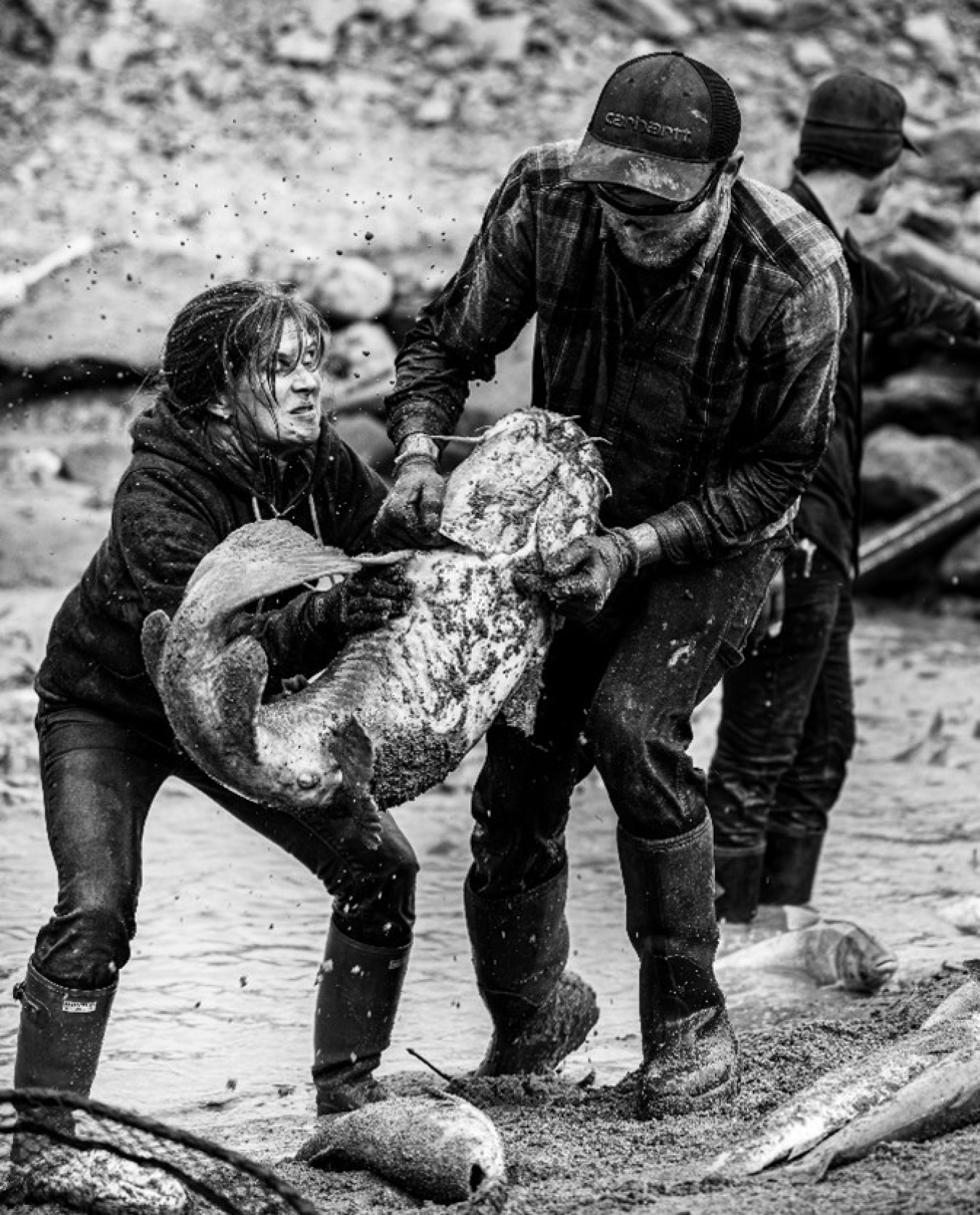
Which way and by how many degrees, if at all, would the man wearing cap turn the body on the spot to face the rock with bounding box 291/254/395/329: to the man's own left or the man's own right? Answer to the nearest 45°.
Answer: approximately 135° to the man's own right

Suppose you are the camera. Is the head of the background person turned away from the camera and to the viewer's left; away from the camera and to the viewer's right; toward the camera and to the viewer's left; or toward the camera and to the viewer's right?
away from the camera and to the viewer's right

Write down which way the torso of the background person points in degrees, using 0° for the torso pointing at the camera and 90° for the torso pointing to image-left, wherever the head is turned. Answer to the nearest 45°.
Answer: approximately 225°

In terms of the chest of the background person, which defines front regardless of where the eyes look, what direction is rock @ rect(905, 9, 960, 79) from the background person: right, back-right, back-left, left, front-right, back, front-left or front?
front-left

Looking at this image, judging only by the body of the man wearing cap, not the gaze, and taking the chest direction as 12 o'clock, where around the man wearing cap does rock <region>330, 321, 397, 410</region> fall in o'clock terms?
The rock is roughly at 4 o'clock from the man wearing cap.

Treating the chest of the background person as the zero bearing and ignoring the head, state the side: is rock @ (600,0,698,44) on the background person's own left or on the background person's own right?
on the background person's own left

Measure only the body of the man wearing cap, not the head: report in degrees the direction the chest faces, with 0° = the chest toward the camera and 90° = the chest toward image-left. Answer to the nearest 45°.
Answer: approximately 45°

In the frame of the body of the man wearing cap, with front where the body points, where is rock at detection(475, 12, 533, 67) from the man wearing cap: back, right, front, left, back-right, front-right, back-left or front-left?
back-right
